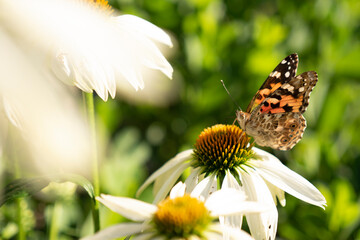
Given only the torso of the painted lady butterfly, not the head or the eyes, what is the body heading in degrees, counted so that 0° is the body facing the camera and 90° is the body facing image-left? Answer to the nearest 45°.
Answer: approximately 90°
